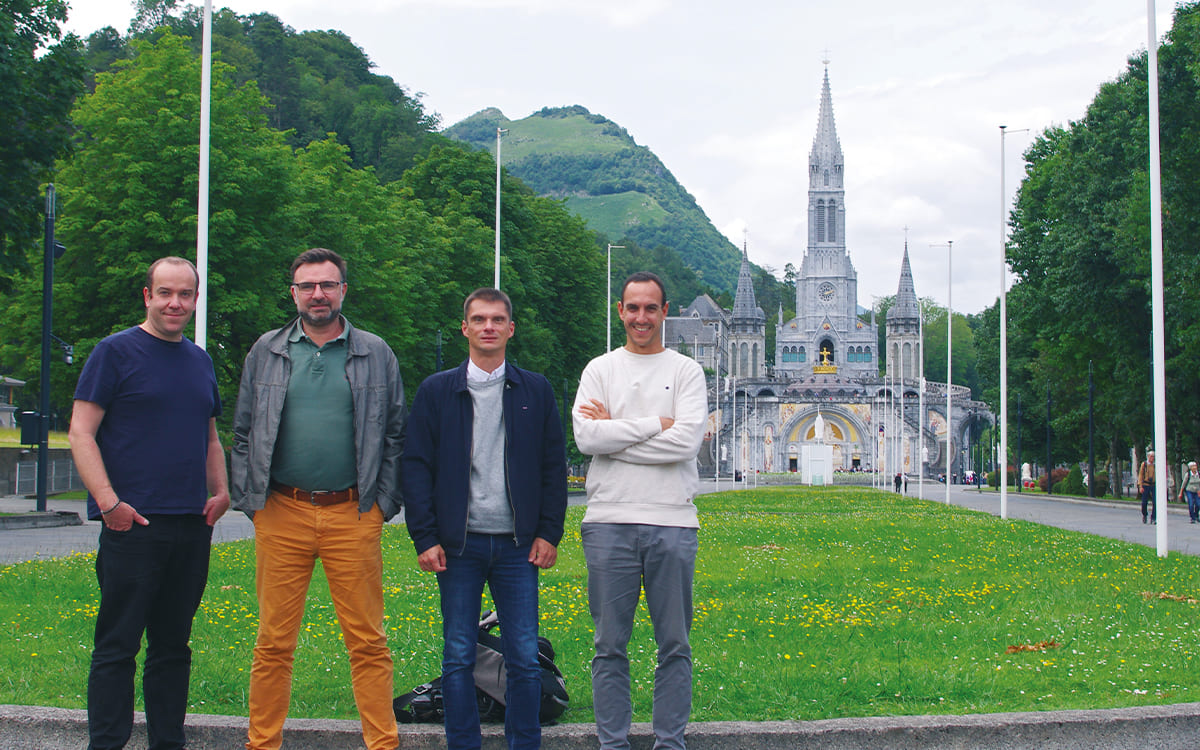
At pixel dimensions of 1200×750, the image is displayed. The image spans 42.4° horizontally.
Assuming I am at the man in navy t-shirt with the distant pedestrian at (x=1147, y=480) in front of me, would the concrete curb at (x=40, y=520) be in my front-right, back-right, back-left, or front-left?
front-left

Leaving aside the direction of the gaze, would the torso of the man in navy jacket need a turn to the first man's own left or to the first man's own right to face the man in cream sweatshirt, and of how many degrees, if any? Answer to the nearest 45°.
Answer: approximately 90° to the first man's own left

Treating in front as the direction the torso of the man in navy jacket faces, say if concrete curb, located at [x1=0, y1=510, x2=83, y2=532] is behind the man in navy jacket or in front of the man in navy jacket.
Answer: behind

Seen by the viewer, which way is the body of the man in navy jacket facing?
toward the camera

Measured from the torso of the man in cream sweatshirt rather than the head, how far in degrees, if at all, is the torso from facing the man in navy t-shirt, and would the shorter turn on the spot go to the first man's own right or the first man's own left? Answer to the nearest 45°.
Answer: approximately 90° to the first man's own right

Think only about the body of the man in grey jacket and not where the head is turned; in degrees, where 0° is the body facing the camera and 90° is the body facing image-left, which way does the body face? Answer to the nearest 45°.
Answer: approximately 0°

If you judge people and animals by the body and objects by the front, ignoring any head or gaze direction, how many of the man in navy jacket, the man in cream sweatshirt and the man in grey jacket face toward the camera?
3

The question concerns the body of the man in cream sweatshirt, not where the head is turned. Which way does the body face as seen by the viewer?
toward the camera

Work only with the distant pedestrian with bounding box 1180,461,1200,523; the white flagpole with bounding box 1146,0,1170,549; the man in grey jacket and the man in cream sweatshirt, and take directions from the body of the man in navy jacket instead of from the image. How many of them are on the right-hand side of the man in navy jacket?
1

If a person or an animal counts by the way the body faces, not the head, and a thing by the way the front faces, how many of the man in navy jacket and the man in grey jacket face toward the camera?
2

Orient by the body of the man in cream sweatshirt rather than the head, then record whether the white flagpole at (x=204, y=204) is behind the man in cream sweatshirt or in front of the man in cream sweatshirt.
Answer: behind

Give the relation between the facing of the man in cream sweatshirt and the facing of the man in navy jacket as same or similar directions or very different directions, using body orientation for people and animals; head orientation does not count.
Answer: same or similar directions

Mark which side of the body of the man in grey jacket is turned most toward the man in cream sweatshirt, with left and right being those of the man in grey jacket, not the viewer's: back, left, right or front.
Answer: left
